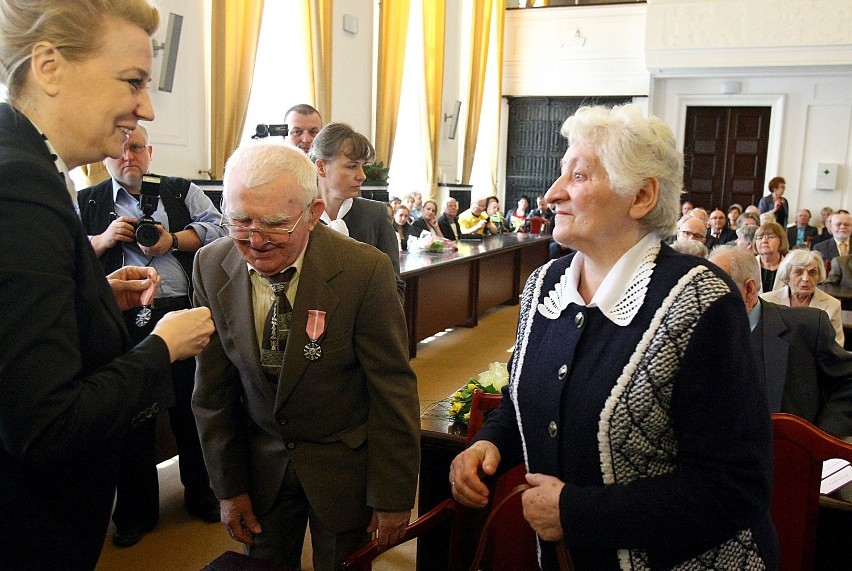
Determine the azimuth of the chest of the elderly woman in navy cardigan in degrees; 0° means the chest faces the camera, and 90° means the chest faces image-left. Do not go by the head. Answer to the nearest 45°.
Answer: approximately 45°

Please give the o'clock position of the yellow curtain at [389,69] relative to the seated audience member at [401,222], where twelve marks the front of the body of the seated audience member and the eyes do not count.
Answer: The yellow curtain is roughly at 6 o'clock from the seated audience member.

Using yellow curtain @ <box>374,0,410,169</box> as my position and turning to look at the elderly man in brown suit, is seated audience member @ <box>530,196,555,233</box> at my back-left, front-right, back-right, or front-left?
back-left

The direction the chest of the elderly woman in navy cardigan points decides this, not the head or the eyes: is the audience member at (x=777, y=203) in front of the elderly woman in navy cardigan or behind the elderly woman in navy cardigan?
behind

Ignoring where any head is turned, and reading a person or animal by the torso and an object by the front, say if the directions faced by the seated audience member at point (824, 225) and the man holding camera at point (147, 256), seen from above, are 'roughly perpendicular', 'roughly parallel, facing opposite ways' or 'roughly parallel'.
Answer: roughly perpendicular

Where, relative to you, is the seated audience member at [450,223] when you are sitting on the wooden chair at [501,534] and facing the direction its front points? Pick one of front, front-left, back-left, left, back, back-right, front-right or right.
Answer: back-right

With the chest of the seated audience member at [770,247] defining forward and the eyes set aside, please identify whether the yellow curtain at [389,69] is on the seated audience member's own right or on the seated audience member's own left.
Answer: on the seated audience member's own right

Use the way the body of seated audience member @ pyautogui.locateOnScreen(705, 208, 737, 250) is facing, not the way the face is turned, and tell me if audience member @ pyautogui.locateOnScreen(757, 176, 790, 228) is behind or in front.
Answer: behind

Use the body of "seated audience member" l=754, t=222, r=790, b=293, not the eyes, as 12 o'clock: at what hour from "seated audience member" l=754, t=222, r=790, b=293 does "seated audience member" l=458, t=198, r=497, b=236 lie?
"seated audience member" l=458, t=198, r=497, b=236 is roughly at 3 o'clock from "seated audience member" l=754, t=222, r=790, b=293.

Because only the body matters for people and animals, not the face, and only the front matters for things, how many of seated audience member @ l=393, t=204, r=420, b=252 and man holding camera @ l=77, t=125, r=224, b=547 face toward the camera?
2
